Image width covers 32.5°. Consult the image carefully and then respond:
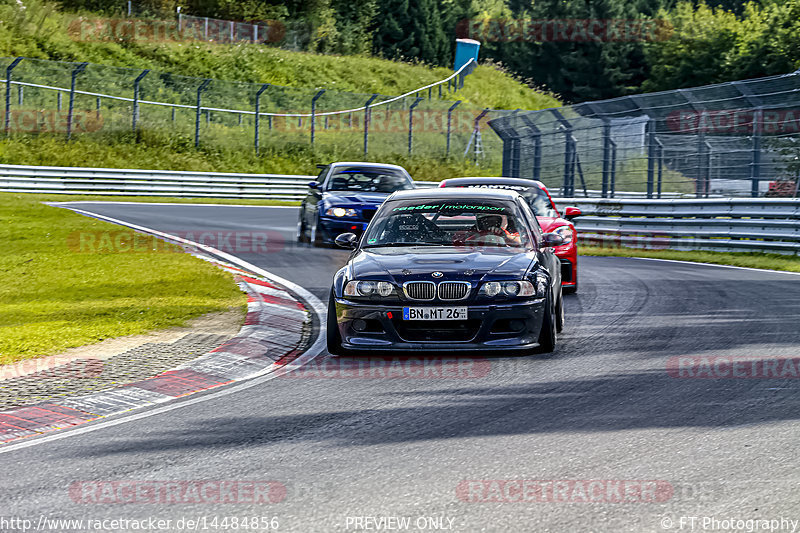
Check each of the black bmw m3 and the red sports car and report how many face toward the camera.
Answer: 2

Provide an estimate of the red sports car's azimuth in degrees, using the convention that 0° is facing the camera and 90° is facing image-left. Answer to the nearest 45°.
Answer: approximately 0°

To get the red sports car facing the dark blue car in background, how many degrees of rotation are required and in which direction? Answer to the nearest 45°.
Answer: approximately 135° to its right

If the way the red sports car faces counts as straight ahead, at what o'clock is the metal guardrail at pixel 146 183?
The metal guardrail is roughly at 5 o'clock from the red sports car.

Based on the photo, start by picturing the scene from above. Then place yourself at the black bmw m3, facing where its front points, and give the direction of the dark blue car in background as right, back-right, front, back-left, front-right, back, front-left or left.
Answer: back

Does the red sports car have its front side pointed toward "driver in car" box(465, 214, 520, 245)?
yes

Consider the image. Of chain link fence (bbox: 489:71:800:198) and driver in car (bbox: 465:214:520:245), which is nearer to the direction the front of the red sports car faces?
the driver in car

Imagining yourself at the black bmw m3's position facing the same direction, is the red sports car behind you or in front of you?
behind
